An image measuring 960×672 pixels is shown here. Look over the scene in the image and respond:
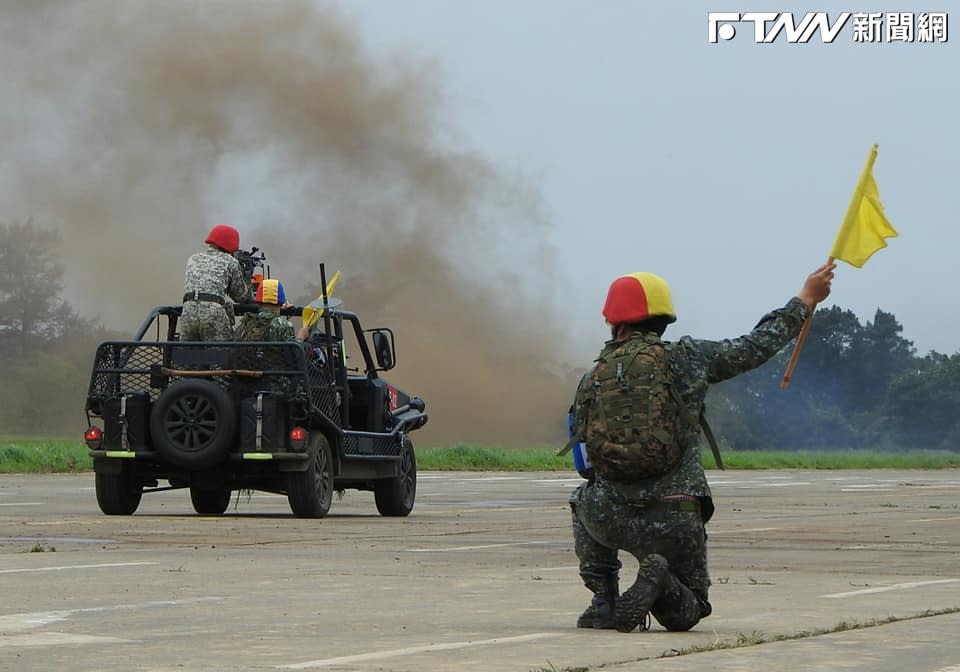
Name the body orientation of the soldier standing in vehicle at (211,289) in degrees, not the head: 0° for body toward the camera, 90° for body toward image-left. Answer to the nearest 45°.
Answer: approximately 225°

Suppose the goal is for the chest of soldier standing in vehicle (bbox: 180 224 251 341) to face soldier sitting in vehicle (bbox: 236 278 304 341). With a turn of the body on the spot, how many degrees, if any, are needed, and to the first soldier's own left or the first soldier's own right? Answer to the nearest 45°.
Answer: approximately 45° to the first soldier's own right

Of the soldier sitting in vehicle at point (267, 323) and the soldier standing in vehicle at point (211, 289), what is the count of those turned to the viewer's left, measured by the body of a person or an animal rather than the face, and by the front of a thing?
0

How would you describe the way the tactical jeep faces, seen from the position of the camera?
facing away from the viewer and to the right of the viewer

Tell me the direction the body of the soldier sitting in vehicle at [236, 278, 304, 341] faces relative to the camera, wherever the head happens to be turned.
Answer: away from the camera

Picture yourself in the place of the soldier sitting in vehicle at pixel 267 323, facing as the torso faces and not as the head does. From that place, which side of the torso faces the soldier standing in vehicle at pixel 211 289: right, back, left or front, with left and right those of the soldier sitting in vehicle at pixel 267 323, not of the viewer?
left
